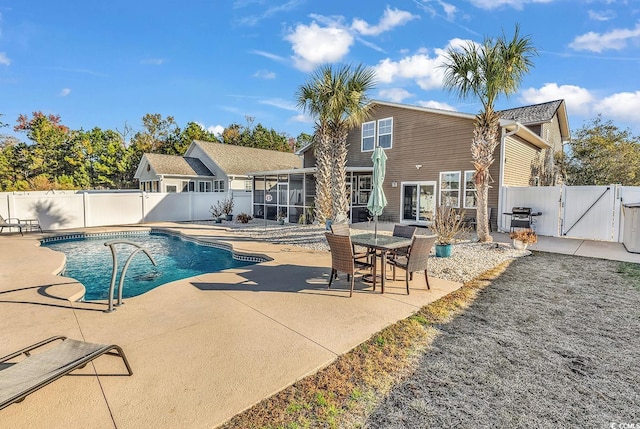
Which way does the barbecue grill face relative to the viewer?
toward the camera

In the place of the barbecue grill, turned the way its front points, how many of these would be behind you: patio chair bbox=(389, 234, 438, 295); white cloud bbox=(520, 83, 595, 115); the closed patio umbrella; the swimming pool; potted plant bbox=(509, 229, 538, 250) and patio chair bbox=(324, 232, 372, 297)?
1

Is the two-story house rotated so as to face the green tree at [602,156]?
no

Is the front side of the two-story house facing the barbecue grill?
no

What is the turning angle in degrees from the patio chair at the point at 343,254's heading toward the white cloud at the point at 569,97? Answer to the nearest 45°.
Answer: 0° — it already faces it

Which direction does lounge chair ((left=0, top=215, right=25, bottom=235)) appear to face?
to the viewer's right

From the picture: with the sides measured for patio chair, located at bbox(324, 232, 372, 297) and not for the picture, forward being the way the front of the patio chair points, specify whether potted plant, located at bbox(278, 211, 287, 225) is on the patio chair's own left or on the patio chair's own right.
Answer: on the patio chair's own left

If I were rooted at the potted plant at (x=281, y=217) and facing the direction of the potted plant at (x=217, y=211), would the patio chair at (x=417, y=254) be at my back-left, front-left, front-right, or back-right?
back-left
